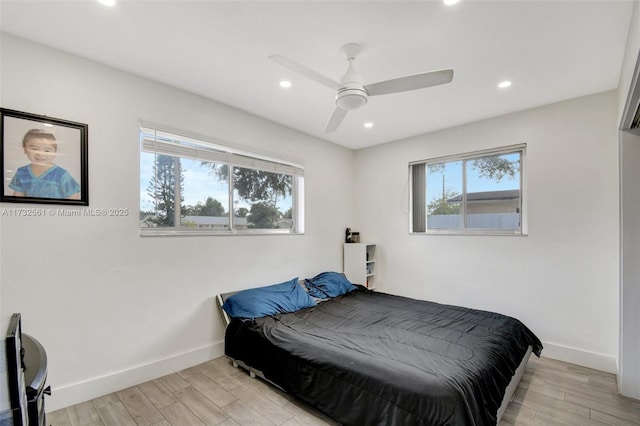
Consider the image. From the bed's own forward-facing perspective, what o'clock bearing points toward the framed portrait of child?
The framed portrait of child is roughly at 4 o'clock from the bed.

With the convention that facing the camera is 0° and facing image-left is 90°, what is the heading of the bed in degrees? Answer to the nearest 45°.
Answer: approximately 315°
